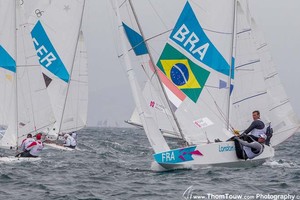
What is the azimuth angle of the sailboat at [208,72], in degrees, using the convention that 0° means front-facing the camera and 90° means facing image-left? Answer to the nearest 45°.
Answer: approximately 45°

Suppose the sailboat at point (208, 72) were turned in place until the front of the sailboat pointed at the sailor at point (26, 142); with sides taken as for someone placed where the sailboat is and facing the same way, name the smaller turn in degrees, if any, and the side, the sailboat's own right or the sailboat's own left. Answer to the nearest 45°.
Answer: approximately 45° to the sailboat's own right

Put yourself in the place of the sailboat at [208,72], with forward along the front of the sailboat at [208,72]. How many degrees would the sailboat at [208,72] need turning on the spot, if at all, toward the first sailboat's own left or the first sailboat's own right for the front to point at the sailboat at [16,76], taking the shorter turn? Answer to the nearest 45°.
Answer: approximately 45° to the first sailboat's own right

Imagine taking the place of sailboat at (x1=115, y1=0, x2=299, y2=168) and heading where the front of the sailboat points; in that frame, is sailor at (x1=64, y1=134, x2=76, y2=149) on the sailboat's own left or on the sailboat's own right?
on the sailboat's own right
